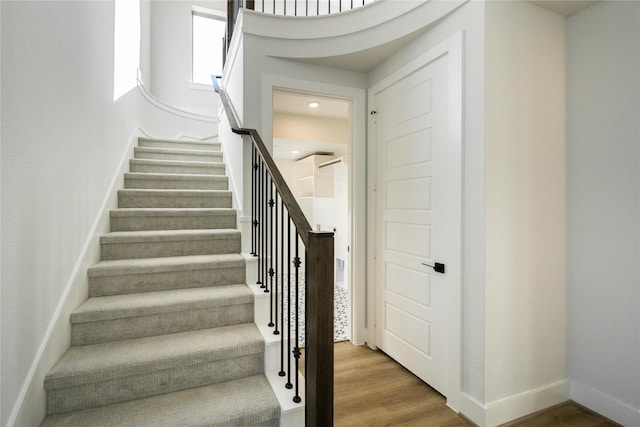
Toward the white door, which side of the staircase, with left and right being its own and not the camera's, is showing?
left

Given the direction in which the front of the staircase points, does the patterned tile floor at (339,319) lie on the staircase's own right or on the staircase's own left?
on the staircase's own left

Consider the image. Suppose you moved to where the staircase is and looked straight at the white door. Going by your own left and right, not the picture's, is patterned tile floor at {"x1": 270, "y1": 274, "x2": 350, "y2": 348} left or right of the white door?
left

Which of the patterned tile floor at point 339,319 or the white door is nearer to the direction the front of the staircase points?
the white door

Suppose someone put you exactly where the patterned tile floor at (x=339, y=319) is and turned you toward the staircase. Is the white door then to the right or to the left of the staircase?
left

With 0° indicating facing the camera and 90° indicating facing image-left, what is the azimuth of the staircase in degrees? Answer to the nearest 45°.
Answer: approximately 0°
